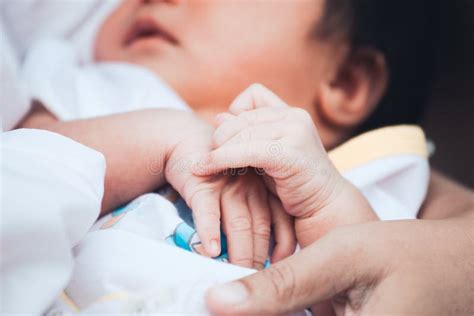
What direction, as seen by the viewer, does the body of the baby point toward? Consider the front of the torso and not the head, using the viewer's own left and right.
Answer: facing the viewer and to the left of the viewer
